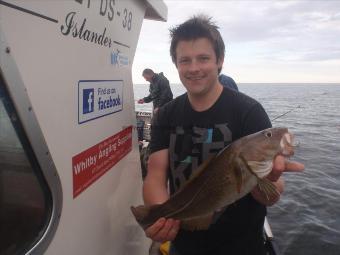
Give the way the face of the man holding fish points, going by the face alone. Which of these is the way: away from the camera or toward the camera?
toward the camera

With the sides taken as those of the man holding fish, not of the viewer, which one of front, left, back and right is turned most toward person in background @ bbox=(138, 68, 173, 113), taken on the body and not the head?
back

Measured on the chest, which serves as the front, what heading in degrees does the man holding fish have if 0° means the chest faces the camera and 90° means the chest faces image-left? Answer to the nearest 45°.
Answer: approximately 0°
